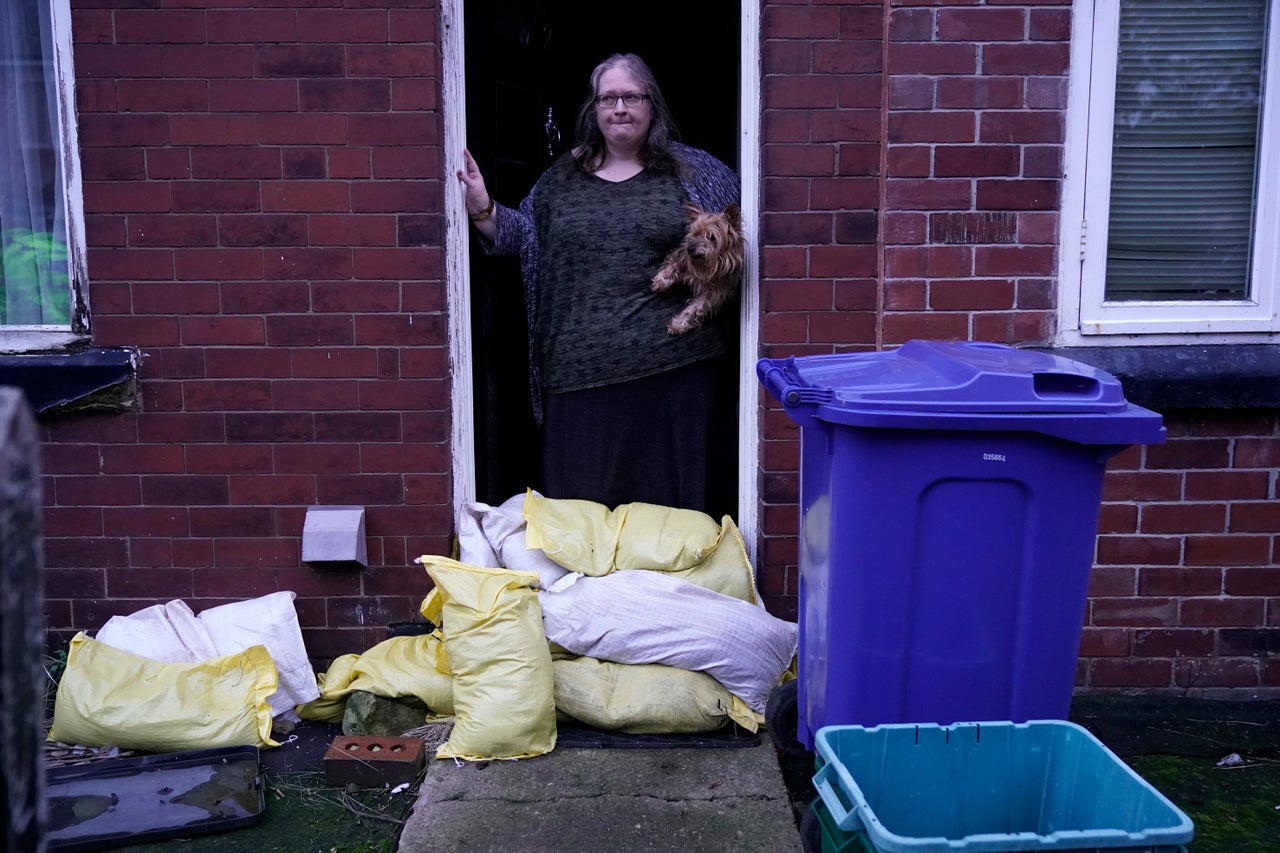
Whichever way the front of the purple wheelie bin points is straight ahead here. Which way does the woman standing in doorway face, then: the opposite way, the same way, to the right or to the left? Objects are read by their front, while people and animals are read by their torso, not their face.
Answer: to the right

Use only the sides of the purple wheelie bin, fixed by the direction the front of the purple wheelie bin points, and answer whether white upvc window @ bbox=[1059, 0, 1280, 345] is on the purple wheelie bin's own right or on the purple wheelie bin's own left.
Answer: on the purple wheelie bin's own left

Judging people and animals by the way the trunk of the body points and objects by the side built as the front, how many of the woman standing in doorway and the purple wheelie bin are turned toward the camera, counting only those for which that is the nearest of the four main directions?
1

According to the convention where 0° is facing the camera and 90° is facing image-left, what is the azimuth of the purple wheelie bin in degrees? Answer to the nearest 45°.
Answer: approximately 270°

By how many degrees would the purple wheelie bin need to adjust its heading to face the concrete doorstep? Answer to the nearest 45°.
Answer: approximately 180°

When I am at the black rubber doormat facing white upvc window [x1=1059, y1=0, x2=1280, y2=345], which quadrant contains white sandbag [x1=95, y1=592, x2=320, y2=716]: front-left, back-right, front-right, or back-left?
back-left

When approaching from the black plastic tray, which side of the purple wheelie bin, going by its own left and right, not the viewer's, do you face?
back
